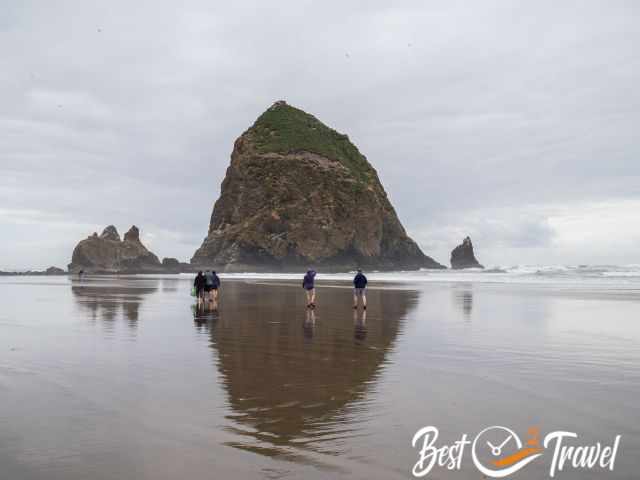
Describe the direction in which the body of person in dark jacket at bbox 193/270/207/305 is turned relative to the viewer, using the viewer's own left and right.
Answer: facing away from the viewer
